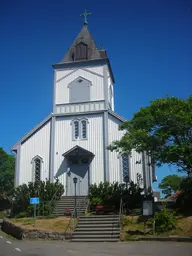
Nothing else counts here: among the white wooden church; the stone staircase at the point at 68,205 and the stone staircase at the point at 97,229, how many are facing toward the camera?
3

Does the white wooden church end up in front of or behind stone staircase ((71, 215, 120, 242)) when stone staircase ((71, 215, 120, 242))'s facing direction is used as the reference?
behind

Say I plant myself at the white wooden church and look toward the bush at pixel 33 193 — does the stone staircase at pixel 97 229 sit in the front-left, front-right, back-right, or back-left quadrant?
front-left

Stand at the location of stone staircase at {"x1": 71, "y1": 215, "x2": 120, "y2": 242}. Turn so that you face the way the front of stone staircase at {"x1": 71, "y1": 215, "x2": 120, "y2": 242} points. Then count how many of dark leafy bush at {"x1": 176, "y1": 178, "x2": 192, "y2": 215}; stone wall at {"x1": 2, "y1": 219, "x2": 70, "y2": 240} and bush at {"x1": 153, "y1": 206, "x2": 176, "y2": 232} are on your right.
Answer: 1

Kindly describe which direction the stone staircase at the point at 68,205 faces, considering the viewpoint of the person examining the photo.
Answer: facing the viewer

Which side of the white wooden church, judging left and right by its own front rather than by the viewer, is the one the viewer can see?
front

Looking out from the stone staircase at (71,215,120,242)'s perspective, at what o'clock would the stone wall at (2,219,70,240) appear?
The stone wall is roughly at 3 o'clock from the stone staircase.

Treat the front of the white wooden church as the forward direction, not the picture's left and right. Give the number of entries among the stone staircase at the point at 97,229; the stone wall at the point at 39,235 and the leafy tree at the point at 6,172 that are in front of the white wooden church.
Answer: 2

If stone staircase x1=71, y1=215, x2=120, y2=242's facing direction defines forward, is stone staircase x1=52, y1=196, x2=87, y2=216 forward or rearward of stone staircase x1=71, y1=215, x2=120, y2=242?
rearward

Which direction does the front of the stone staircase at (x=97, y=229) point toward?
toward the camera

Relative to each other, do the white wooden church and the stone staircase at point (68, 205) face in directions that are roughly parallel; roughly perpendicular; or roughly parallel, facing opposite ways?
roughly parallel
